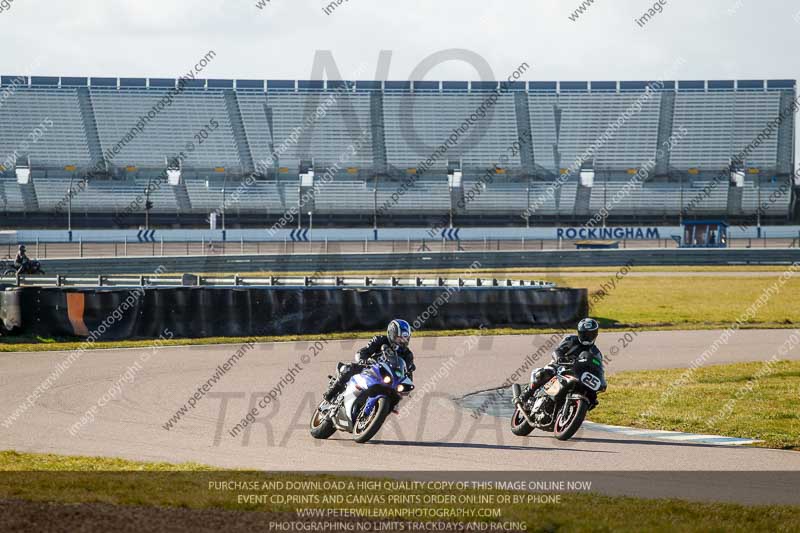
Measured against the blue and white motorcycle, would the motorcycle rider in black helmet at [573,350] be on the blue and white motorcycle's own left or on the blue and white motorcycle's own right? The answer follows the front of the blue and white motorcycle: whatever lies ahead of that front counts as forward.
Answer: on the blue and white motorcycle's own left

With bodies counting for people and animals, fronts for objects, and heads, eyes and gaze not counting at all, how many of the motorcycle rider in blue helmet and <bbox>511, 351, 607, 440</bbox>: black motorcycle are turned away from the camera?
0

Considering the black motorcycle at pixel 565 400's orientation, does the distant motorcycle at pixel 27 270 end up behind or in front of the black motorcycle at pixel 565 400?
behind
